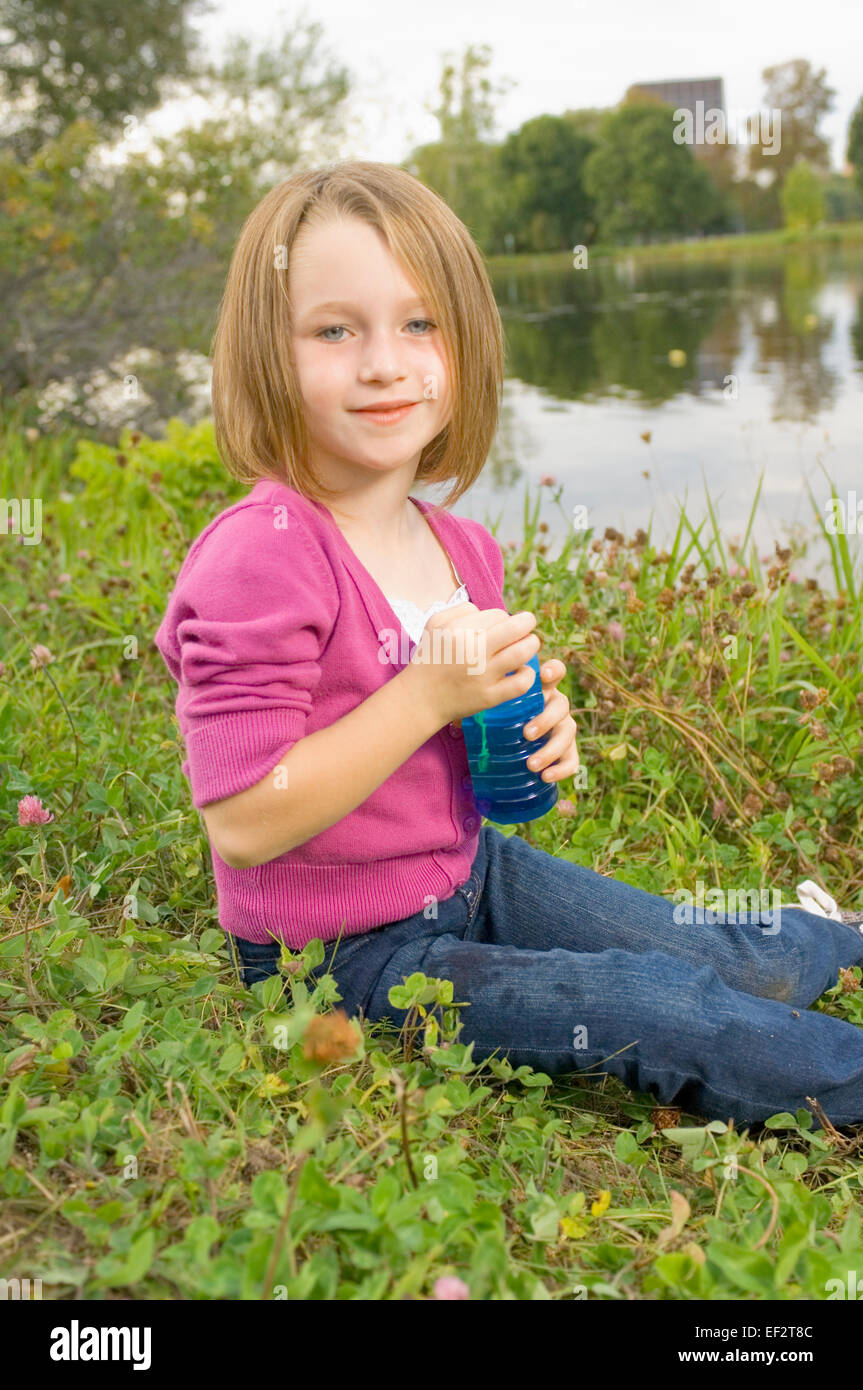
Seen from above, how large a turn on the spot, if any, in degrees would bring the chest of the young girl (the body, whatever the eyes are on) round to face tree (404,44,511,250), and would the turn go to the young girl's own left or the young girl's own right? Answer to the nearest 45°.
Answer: approximately 135° to the young girl's own left

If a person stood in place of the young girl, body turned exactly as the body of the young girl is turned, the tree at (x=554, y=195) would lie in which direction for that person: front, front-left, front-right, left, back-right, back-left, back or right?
back-left

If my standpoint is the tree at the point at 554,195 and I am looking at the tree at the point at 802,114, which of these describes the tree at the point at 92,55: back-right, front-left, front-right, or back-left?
back-right

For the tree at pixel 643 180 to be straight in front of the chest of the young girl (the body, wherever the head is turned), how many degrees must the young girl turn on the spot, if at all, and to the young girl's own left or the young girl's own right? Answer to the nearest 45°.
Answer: approximately 135° to the young girl's own left

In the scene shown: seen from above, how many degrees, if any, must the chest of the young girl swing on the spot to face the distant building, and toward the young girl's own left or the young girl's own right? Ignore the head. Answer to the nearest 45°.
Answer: approximately 135° to the young girl's own left

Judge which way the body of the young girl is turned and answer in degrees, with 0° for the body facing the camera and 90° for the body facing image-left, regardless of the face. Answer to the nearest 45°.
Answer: approximately 315°

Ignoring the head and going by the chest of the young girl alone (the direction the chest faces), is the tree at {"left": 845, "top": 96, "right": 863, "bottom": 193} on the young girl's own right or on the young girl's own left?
on the young girl's own left

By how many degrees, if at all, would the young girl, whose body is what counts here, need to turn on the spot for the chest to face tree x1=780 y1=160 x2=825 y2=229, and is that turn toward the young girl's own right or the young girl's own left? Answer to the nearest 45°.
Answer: approximately 135° to the young girl's own left

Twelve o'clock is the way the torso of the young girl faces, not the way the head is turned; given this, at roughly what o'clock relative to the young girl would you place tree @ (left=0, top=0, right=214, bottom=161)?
The tree is roughly at 7 o'clock from the young girl.
